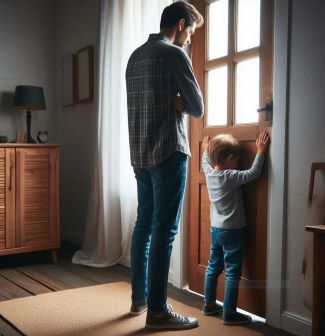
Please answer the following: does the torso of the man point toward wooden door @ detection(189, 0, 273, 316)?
yes

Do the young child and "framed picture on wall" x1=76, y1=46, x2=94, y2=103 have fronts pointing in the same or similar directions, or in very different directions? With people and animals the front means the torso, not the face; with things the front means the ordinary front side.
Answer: very different directions

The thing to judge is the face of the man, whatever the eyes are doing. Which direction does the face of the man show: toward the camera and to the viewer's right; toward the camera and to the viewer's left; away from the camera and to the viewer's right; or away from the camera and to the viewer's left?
away from the camera and to the viewer's right

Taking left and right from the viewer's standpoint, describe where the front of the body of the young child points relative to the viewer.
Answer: facing away from the viewer and to the right of the viewer

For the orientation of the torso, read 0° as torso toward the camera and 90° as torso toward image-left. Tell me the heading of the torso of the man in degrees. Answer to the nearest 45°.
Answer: approximately 225°

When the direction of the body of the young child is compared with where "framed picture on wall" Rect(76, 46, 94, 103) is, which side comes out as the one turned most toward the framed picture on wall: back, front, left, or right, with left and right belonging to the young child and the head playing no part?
left

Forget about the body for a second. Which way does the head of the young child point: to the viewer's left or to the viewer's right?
to the viewer's right

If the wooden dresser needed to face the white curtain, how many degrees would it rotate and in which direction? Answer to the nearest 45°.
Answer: approximately 45° to its left

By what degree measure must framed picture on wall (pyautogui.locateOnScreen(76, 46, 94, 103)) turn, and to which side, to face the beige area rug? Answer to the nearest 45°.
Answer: approximately 45° to its left

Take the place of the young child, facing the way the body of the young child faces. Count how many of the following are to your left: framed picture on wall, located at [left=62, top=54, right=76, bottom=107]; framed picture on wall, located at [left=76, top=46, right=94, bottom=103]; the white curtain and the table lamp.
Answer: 4
